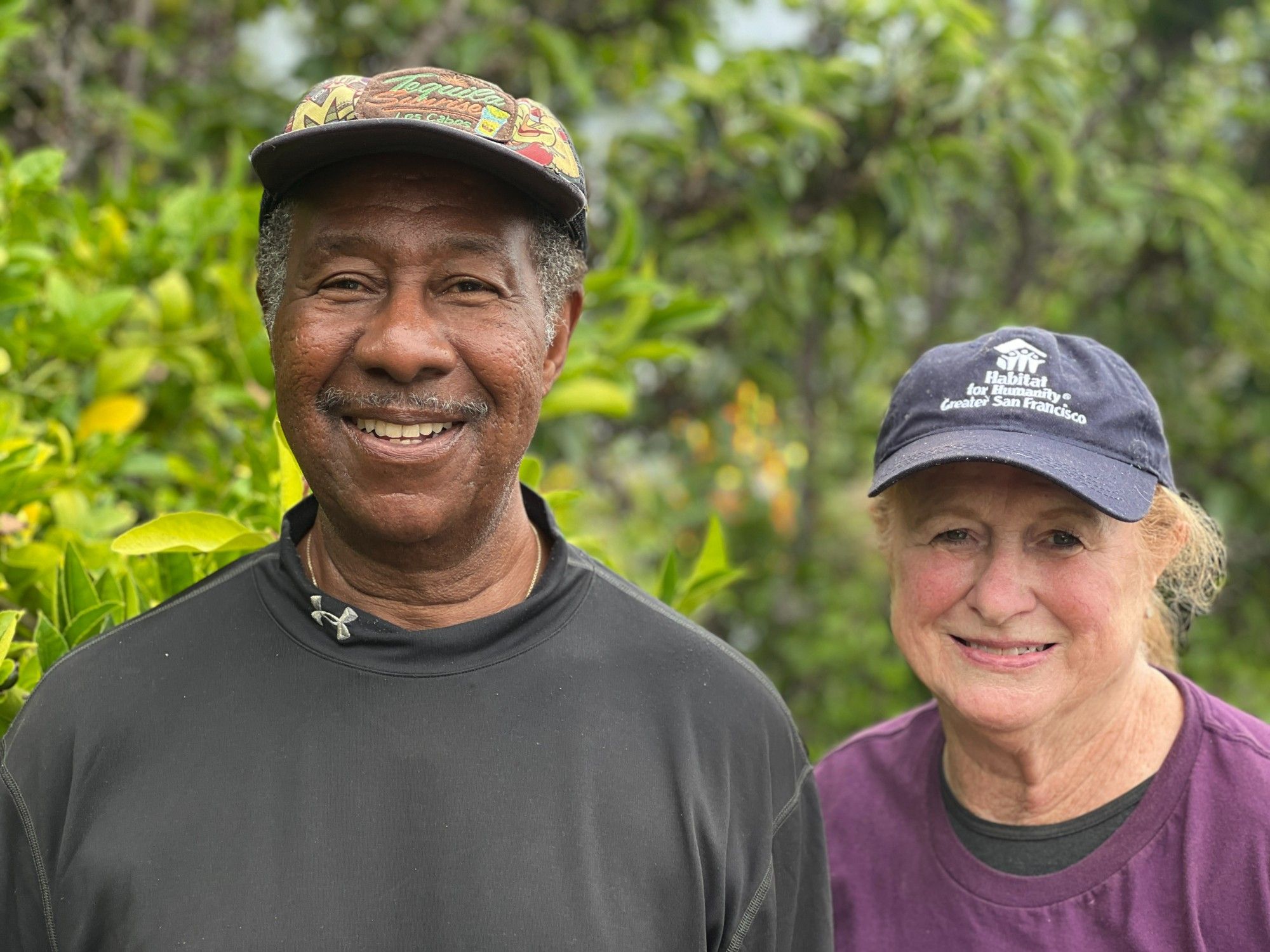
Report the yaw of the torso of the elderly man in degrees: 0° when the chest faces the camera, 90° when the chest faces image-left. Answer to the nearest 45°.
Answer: approximately 0°

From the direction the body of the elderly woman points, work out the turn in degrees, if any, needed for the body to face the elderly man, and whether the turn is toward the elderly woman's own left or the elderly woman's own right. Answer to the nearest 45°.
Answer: approximately 45° to the elderly woman's own right

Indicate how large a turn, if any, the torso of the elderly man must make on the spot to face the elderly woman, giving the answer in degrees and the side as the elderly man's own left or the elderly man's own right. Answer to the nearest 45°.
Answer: approximately 90° to the elderly man's own left

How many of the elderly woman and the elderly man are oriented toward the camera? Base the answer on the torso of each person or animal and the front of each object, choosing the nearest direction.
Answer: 2
